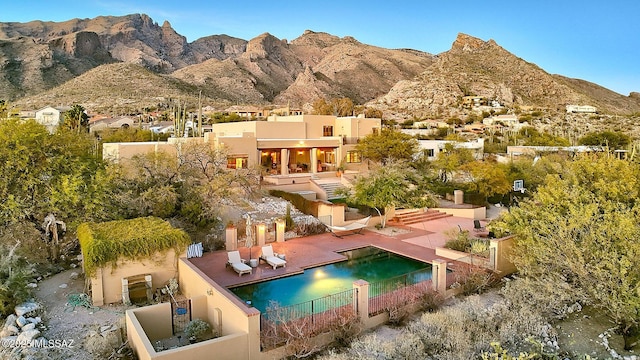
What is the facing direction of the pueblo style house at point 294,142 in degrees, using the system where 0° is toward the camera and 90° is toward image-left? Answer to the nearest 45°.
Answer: approximately 0°

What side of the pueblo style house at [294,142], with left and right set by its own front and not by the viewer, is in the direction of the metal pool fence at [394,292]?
front

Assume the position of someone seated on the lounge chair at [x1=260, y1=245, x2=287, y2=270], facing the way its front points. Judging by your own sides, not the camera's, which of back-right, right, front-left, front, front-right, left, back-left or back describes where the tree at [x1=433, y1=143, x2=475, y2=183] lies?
left

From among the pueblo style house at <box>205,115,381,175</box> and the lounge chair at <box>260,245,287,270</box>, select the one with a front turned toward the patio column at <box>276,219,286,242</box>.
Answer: the pueblo style house

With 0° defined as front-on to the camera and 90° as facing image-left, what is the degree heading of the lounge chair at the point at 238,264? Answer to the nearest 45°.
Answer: approximately 315°

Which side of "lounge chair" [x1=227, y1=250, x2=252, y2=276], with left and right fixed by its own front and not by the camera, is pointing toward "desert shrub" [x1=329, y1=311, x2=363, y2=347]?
front

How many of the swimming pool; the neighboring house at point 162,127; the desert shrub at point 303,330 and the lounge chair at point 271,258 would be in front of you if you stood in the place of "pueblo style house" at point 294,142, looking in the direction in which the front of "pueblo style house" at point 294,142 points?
3

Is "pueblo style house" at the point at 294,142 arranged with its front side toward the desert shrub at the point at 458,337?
yes

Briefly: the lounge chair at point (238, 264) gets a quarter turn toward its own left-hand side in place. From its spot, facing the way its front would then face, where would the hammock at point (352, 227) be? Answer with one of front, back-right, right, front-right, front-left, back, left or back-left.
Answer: front

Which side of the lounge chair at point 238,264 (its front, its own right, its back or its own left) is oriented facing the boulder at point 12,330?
right

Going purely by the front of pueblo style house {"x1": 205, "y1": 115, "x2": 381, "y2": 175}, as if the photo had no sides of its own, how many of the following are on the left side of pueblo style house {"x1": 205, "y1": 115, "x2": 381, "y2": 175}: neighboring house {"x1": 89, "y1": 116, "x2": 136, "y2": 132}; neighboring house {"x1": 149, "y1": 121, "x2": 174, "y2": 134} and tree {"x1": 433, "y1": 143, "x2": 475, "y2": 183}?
1

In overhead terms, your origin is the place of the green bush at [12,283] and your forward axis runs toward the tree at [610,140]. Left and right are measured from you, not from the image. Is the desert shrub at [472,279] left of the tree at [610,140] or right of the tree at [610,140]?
right

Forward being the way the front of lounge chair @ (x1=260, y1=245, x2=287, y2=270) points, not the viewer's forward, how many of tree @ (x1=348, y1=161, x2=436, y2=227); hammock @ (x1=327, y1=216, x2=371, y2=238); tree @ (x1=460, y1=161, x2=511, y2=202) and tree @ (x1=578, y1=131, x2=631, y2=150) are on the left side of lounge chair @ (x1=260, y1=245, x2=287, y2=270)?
4
